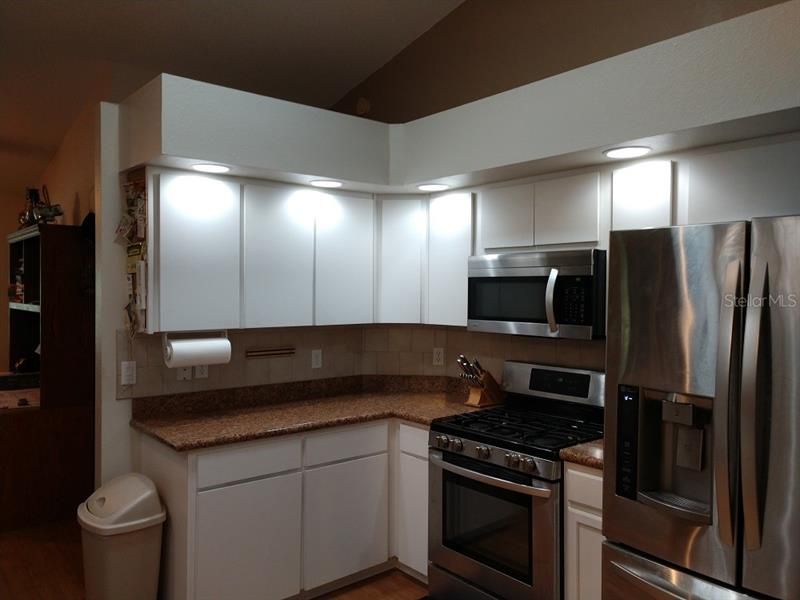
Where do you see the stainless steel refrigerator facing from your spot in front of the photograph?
facing the viewer and to the left of the viewer

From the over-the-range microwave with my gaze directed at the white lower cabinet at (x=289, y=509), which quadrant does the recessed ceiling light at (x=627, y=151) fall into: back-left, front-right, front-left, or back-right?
back-left

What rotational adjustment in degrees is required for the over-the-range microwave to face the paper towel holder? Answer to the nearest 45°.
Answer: approximately 45° to its right

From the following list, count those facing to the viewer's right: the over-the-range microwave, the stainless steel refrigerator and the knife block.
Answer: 0

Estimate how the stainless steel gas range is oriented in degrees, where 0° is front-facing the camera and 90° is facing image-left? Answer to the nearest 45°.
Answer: approximately 45°

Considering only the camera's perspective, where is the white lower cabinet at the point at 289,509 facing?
facing the viewer and to the right of the viewer

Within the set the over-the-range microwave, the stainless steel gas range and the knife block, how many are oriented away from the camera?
0

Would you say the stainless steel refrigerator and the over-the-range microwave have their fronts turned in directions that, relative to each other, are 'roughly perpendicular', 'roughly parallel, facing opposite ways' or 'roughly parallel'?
roughly parallel

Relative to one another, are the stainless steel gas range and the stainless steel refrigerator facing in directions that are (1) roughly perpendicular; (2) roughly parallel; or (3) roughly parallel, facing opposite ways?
roughly parallel

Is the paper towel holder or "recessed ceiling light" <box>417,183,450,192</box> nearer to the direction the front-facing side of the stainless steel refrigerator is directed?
the paper towel holder

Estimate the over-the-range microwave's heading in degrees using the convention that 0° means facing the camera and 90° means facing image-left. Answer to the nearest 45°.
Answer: approximately 45°

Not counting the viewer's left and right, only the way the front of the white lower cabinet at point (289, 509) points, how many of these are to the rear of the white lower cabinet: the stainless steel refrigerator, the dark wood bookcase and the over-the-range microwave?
1
